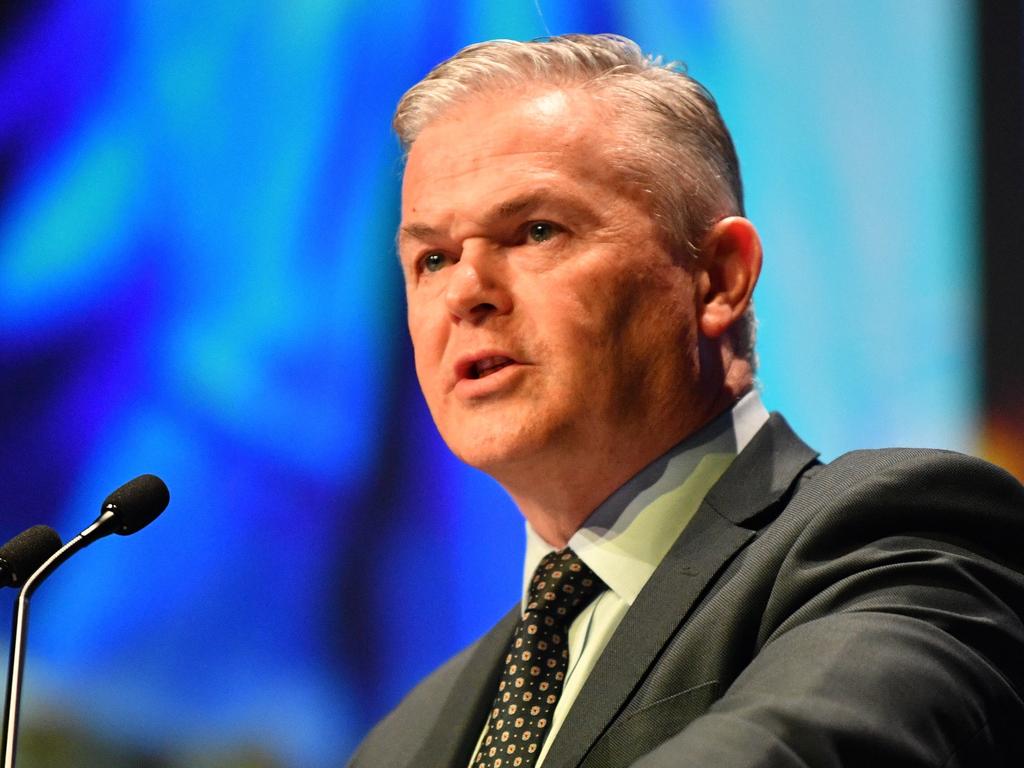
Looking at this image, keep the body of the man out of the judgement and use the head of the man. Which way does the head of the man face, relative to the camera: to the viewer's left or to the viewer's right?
to the viewer's left

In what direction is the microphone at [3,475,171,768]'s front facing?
to the viewer's right

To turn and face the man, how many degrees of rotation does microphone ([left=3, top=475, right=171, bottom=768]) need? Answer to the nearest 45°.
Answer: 0° — it already faces them

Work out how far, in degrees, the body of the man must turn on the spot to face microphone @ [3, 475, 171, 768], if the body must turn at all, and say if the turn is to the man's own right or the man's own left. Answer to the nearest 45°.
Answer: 0° — they already face it

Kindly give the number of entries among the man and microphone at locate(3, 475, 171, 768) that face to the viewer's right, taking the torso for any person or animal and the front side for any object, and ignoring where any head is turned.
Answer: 1

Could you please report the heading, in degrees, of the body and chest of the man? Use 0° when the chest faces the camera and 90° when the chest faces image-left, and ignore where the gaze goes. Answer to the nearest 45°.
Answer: approximately 45°

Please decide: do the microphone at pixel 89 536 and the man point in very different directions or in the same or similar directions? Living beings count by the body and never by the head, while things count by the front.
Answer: very different directions

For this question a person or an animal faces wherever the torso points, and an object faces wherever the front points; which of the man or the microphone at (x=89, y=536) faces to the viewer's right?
the microphone
